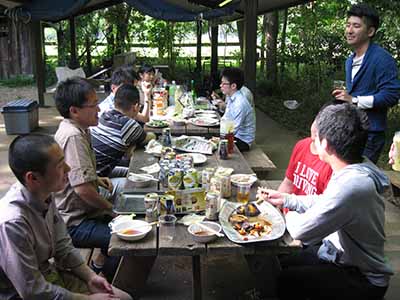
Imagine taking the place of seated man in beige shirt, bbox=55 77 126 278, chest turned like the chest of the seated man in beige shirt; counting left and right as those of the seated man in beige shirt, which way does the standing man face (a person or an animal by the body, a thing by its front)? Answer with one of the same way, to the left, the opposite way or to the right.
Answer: the opposite way

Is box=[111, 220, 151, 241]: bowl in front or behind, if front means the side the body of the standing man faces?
in front

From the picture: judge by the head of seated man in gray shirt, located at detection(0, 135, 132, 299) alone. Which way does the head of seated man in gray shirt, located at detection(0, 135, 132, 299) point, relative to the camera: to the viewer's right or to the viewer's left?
to the viewer's right

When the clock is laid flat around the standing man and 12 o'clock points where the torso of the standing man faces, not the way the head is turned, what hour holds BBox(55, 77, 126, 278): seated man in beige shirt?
The seated man in beige shirt is roughly at 12 o'clock from the standing man.

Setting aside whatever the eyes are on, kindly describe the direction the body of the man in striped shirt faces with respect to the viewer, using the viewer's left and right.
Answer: facing away from the viewer and to the right of the viewer

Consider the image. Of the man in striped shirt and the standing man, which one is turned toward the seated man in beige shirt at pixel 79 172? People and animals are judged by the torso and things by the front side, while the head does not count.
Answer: the standing man

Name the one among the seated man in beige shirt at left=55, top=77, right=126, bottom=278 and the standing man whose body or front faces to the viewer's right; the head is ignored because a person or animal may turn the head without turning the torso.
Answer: the seated man in beige shirt

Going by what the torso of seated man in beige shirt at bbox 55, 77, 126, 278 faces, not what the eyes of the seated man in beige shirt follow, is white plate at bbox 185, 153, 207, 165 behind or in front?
in front

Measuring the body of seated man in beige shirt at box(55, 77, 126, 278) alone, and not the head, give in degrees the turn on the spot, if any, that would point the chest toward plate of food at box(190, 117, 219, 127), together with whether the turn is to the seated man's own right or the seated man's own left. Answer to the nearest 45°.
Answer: approximately 45° to the seated man's own left

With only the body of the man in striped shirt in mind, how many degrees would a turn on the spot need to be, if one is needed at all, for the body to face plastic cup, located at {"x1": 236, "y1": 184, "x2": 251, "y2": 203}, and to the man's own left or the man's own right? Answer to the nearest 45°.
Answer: approximately 90° to the man's own right

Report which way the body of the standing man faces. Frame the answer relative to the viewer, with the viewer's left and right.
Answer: facing the viewer and to the left of the viewer

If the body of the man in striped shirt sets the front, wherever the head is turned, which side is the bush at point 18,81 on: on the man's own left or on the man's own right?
on the man's own left

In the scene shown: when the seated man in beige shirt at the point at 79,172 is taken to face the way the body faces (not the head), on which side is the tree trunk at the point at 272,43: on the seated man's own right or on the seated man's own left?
on the seated man's own left

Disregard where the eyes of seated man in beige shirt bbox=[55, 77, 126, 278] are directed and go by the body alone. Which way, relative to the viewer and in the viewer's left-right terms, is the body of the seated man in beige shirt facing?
facing to the right of the viewer
